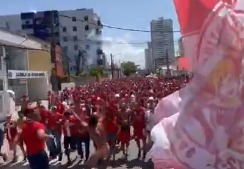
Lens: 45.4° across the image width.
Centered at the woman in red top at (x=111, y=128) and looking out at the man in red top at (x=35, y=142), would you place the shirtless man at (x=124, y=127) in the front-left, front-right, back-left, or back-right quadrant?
back-left

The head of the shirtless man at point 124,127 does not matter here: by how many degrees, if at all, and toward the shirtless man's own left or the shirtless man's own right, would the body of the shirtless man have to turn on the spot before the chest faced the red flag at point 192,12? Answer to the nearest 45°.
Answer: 0° — they already face it

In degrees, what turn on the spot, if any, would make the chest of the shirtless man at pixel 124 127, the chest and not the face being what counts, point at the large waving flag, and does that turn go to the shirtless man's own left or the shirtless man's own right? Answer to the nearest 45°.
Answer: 0° — they already face it

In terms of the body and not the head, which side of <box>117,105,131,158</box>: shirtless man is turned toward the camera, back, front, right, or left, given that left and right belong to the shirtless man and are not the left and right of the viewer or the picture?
front

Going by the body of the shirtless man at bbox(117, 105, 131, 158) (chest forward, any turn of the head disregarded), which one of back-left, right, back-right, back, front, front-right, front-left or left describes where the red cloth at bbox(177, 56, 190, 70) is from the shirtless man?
front
